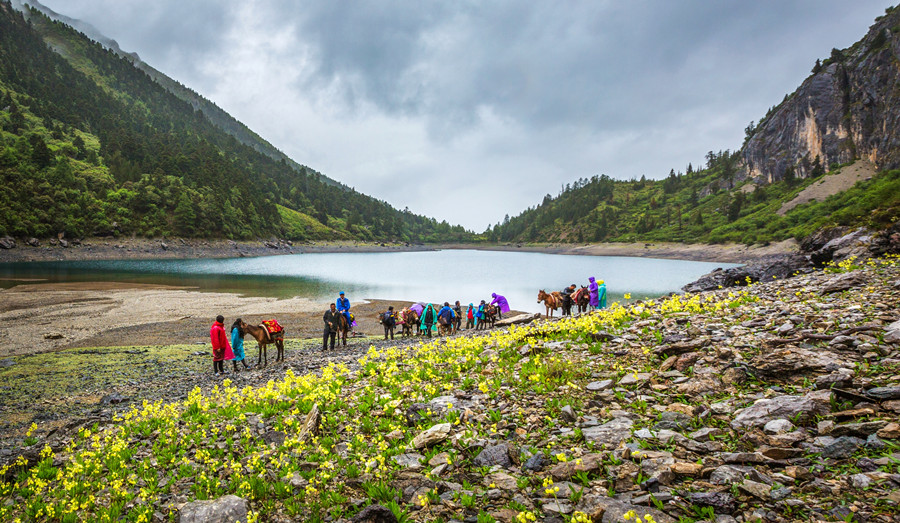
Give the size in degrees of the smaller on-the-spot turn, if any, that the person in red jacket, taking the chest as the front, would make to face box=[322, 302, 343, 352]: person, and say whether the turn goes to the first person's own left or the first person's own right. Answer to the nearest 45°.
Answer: approximately 45° to the first person's own left

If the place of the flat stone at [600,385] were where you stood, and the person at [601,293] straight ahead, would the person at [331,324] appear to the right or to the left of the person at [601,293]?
left
